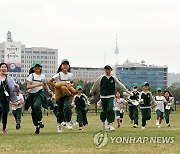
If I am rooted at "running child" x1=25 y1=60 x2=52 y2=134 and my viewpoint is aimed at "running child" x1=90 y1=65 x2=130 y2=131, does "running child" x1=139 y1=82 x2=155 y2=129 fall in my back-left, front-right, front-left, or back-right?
front-left

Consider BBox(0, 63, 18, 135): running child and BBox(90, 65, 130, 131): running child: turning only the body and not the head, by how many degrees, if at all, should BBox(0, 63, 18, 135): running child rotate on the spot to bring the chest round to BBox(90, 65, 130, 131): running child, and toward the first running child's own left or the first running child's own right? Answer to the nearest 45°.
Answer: approximately 90° to the first running child's own left

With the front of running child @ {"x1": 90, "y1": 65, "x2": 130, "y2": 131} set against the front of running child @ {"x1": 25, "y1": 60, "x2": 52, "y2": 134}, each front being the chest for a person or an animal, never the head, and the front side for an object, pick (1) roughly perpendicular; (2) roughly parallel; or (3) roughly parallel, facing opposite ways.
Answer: roughly parallel

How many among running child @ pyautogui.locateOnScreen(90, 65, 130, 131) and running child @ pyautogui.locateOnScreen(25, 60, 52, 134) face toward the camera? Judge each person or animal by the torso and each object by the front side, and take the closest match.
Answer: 2

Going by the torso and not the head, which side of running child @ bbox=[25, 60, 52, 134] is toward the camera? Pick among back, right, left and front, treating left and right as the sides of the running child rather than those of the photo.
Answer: front

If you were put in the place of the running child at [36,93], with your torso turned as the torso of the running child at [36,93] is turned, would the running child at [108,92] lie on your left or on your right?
on your left

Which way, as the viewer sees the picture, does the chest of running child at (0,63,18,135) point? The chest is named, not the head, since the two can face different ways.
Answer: toward the camera

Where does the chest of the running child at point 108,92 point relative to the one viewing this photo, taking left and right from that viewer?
facing the viewer

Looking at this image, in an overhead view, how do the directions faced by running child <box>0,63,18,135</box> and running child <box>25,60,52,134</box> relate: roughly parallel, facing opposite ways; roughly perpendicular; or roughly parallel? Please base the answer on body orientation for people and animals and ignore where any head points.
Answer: roughly parallel

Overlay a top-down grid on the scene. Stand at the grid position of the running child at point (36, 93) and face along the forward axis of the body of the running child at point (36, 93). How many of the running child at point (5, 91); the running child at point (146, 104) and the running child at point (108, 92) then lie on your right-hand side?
1

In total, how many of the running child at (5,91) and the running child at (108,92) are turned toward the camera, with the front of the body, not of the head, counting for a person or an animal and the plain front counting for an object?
2

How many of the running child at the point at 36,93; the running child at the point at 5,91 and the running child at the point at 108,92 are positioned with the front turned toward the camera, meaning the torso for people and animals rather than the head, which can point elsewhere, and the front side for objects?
3

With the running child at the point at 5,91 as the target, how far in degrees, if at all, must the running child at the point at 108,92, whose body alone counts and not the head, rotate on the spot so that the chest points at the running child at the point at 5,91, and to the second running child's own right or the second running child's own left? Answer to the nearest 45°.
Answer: approximately 45° to the second running child's own right

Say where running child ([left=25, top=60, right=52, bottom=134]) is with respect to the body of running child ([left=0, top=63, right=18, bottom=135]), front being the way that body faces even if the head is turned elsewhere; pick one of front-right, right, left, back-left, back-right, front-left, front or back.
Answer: left
